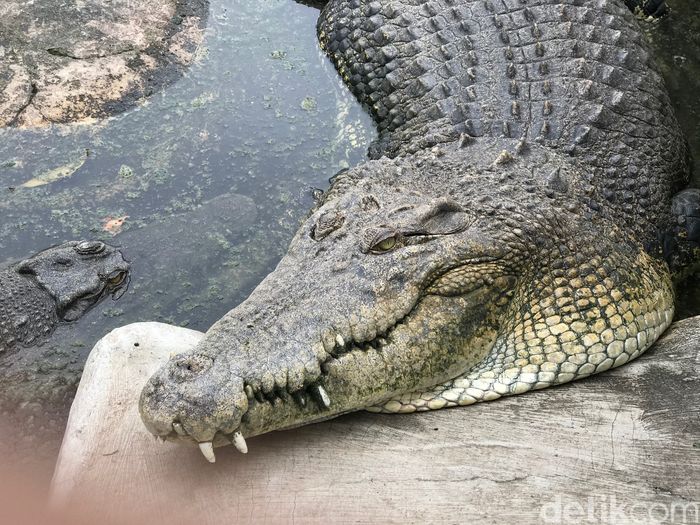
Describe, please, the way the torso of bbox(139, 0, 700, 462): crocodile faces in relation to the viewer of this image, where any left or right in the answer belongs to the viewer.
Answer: facing the viewer and to the left of the viewer

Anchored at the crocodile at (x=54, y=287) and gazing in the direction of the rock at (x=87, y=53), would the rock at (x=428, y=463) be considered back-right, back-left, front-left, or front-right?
back-right

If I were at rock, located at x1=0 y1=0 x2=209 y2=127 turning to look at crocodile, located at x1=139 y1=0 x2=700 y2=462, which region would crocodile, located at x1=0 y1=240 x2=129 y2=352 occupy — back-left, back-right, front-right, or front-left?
front-right

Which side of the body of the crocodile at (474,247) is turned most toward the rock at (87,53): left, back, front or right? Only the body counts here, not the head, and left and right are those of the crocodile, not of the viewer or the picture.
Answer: right

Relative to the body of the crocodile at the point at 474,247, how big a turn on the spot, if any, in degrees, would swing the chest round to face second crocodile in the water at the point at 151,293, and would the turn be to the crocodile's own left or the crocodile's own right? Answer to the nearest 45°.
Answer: approximately 45° to the crocodile's own right

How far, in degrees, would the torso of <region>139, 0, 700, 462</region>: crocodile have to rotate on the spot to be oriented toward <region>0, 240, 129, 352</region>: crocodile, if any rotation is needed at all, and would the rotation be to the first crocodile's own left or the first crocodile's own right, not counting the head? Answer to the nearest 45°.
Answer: approximately 45° to the first crocodile's own right

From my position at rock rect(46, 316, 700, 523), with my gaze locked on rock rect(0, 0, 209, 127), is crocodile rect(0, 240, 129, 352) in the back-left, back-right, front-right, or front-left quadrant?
front-left
